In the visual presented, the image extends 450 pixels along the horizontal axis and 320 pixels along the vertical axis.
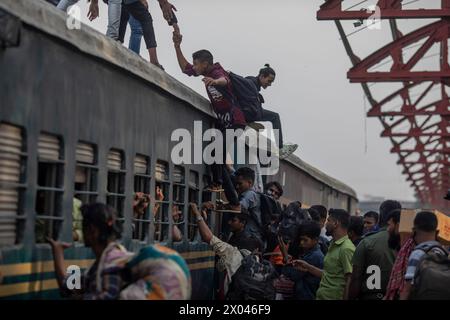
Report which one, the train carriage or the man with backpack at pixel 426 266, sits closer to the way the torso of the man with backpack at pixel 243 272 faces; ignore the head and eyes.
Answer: the train carriage

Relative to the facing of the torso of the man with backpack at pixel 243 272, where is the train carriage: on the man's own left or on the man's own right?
on the man's own left

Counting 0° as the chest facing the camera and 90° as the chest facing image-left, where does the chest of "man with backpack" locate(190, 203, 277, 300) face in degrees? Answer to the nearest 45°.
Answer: approximately 135°

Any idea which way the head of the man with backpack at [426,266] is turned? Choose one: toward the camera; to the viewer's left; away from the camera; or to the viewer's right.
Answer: away from the camera

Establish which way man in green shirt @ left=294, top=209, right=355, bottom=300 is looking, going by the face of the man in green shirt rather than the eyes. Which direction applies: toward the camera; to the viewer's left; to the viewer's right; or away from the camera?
to the viewer's left
